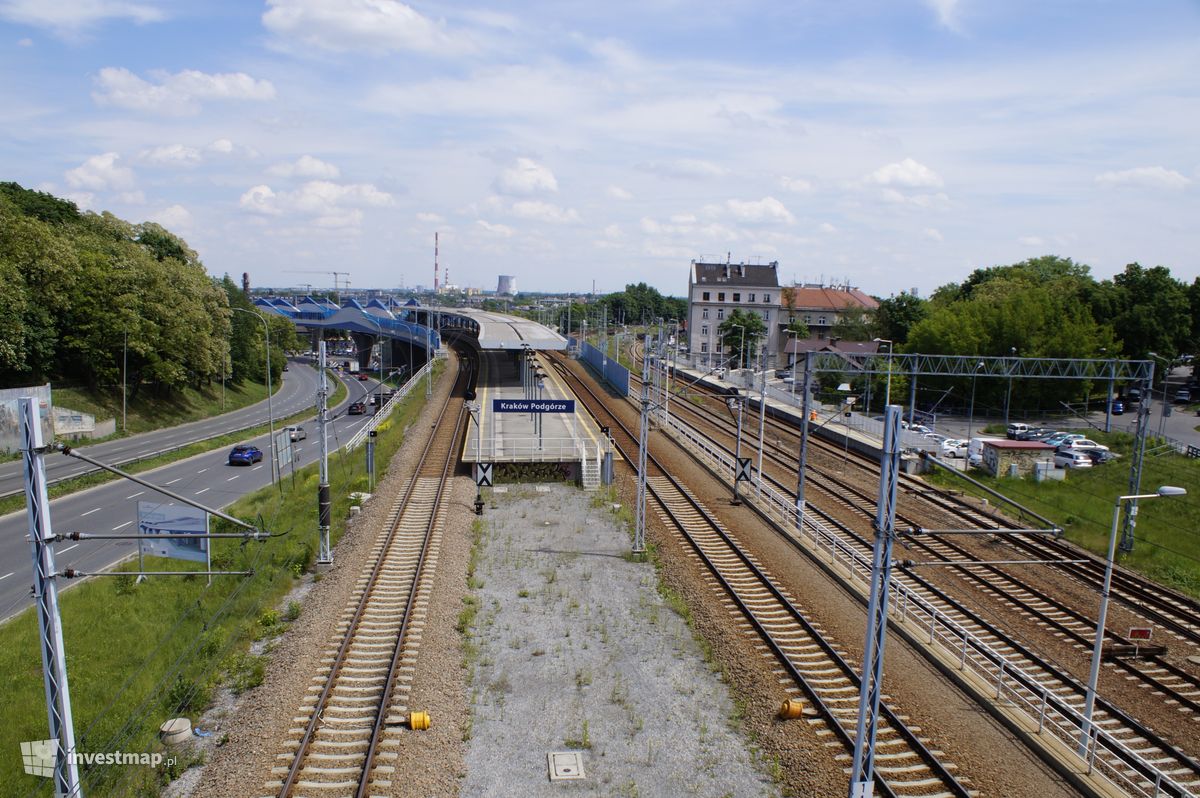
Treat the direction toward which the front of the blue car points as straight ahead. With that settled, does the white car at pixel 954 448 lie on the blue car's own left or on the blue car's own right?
on the blue car's own right

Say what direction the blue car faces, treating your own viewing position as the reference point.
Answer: facing away from the viewer and to the right of the viewer

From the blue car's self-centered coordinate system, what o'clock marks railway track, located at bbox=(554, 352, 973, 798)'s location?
The railway track is roughly at 4 o'clock from the blue car.

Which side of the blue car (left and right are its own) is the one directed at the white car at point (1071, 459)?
right

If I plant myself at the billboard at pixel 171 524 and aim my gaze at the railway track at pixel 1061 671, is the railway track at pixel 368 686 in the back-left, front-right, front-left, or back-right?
front-right

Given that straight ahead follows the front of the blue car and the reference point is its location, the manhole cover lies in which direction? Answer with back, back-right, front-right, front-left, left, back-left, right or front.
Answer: back-right

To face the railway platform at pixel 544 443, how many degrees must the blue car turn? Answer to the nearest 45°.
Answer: approximately 90° to its right

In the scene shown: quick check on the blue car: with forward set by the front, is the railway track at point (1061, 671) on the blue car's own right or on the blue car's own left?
on the blue car's own right

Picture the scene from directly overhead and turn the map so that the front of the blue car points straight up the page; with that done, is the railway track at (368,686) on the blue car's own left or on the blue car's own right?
on the blue car's own right

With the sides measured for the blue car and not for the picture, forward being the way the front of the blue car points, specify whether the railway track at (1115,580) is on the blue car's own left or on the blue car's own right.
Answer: on the blue car's own right

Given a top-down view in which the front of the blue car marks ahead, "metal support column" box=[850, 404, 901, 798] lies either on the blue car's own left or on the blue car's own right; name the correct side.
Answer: on the blue car's own right

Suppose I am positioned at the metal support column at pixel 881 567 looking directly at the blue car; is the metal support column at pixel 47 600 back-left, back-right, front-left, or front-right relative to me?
front-left
